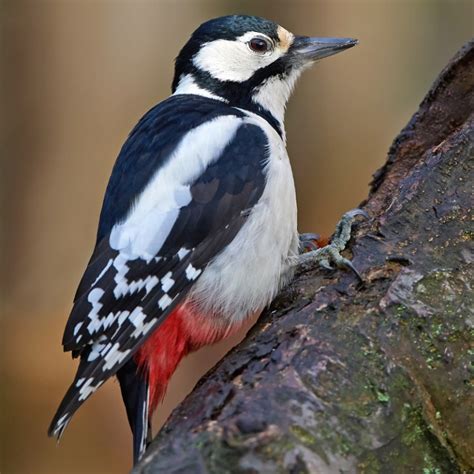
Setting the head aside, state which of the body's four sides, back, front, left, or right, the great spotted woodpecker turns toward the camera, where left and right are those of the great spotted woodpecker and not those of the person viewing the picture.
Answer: right
